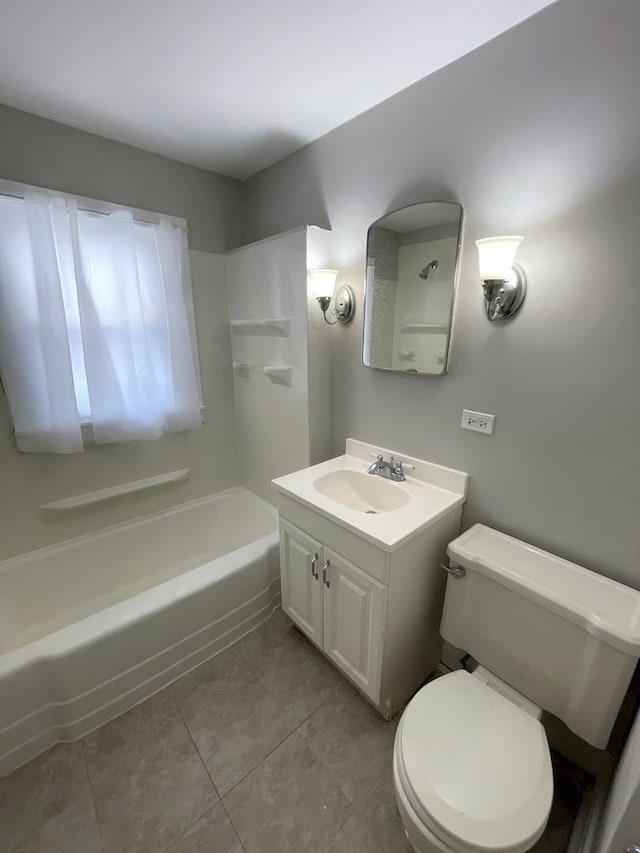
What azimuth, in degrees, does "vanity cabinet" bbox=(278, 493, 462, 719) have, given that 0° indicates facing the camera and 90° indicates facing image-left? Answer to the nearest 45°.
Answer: approximately 45°

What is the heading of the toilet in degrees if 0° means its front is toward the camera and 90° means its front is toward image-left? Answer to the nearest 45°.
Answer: approximately 45°

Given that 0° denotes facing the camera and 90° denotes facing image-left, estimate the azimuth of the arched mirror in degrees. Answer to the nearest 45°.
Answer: approximately 45°

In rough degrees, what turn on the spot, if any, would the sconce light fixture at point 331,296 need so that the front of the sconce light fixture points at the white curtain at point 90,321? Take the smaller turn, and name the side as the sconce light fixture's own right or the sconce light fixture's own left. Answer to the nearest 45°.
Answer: approximately 45° to the sconce light fixture's own right

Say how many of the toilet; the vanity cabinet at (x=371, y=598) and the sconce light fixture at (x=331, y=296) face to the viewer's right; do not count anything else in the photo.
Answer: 0

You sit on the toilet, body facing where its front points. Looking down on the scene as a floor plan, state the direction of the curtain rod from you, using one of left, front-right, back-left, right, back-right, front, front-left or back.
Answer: front-right

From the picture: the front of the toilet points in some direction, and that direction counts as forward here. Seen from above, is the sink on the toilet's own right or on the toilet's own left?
on the toilet's own right

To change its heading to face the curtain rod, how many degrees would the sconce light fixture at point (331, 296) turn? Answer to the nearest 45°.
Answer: approximately 45° to its right

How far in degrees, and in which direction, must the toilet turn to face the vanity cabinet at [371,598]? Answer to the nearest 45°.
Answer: approximately 45° to its right
